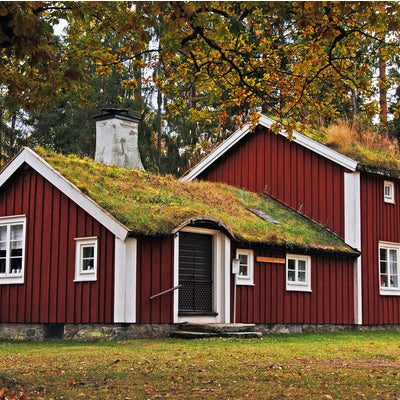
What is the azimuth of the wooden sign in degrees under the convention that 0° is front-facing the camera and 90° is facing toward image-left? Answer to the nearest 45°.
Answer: approximately 0°

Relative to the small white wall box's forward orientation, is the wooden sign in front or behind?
behind

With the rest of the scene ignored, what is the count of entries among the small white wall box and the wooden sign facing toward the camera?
2

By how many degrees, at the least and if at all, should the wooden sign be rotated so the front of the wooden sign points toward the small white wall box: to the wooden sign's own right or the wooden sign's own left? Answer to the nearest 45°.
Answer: approximately 45° to the wooden sign's own right
